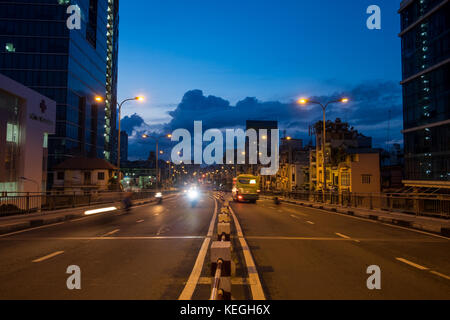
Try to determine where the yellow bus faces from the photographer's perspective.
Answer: facing away from the viewer

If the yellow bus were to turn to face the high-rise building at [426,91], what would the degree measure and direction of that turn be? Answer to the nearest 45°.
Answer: approximately 90° to its right

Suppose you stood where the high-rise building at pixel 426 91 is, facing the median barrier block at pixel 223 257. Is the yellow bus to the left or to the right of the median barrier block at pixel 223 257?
right

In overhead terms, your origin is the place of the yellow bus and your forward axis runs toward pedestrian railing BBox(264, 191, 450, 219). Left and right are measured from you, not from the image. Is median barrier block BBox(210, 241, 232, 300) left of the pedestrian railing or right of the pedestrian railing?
right

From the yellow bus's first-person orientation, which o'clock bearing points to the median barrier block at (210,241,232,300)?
The median barrier block is roughly at 6 o'clock from the yellow bus.

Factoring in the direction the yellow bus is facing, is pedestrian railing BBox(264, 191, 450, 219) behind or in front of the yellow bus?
behind
